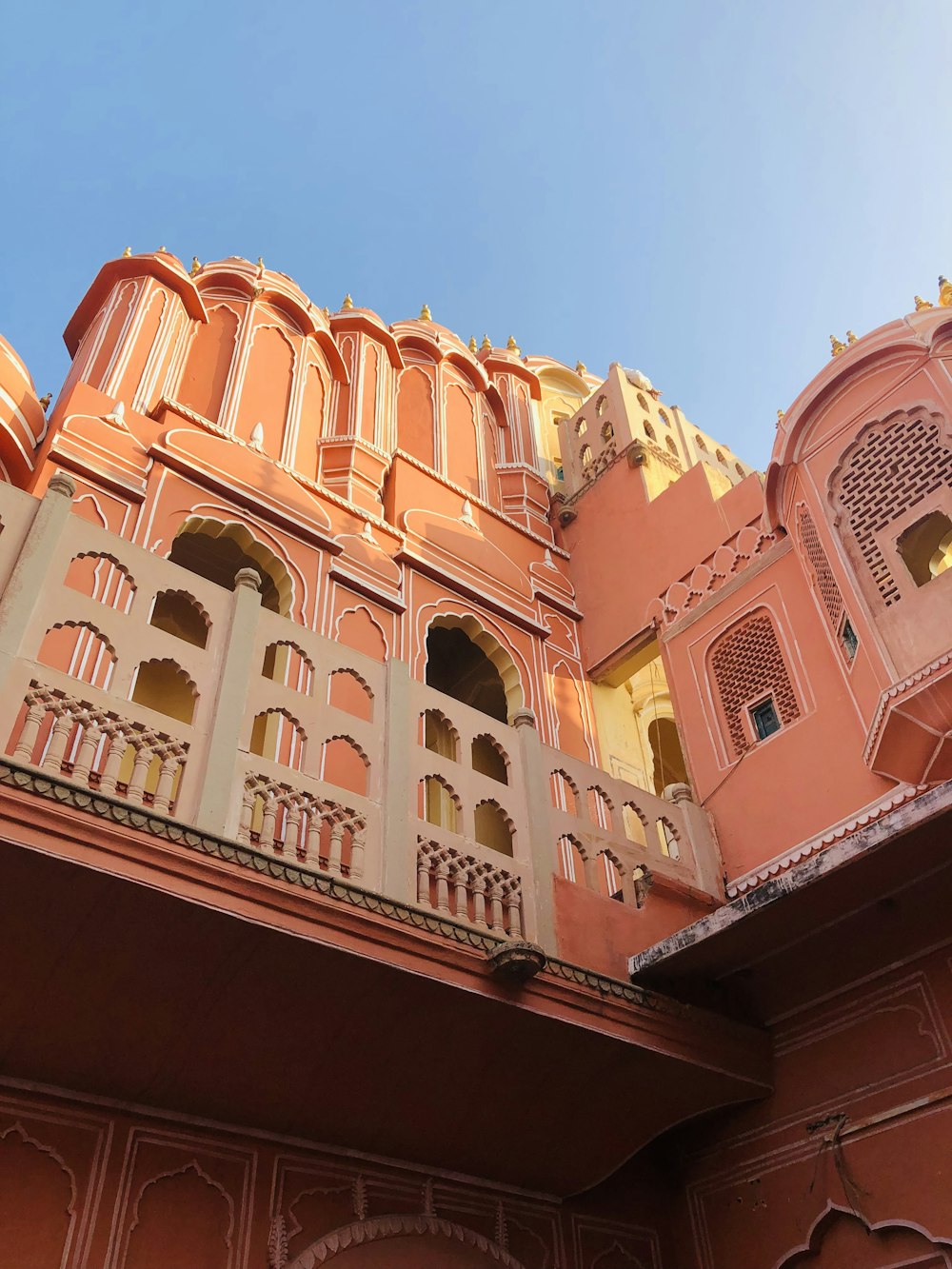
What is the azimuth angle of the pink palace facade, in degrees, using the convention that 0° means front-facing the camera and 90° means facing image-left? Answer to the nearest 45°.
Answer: approximately 315°
